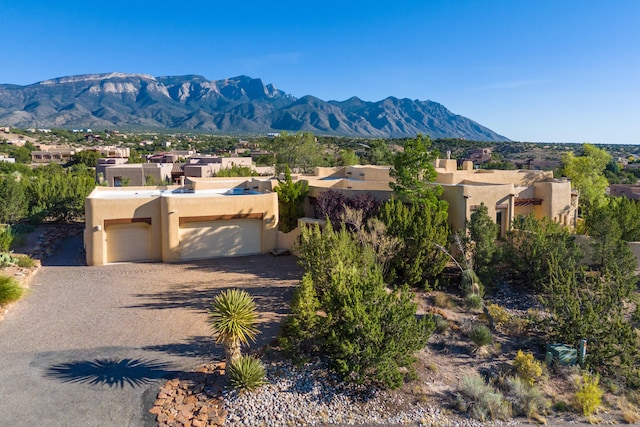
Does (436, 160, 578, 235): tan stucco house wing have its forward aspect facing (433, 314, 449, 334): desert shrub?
yes

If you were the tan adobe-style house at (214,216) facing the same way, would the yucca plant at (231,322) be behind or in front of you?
in front

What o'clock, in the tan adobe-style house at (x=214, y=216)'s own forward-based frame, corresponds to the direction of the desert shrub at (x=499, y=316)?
The desert shrub is roughly at 10 o'clock from the tan adobe-style house.

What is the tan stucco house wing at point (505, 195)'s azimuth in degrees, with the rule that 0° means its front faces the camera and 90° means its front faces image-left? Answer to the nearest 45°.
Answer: approximately 0°

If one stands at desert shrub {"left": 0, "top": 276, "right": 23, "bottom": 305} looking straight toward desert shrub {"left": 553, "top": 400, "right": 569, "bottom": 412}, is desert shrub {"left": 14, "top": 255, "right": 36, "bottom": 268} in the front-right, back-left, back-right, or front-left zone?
back-left

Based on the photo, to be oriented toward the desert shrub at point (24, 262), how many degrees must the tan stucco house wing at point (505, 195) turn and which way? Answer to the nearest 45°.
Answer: approximately 45° to its right

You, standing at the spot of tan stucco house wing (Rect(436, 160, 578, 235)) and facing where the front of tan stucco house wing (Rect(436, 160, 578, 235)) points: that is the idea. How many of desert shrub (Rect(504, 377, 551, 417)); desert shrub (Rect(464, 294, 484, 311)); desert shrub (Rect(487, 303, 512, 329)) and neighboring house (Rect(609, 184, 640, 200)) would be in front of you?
3

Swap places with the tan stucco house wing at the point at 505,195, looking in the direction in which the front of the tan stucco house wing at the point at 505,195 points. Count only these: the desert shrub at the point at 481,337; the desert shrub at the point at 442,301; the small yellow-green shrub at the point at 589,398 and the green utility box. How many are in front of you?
4

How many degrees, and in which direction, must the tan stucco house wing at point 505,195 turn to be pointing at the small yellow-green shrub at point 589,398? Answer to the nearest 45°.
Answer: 0° — it already faces it

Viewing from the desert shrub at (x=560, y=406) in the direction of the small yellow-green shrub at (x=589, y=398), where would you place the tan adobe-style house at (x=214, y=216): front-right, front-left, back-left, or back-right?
back-left

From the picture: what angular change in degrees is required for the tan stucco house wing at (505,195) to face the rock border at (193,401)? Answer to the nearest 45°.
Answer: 0° — it already faces it

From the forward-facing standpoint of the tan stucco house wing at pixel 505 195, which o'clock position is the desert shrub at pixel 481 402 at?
The desert shrub is roughly at 12 o'clock from the tan stucco house wing.
